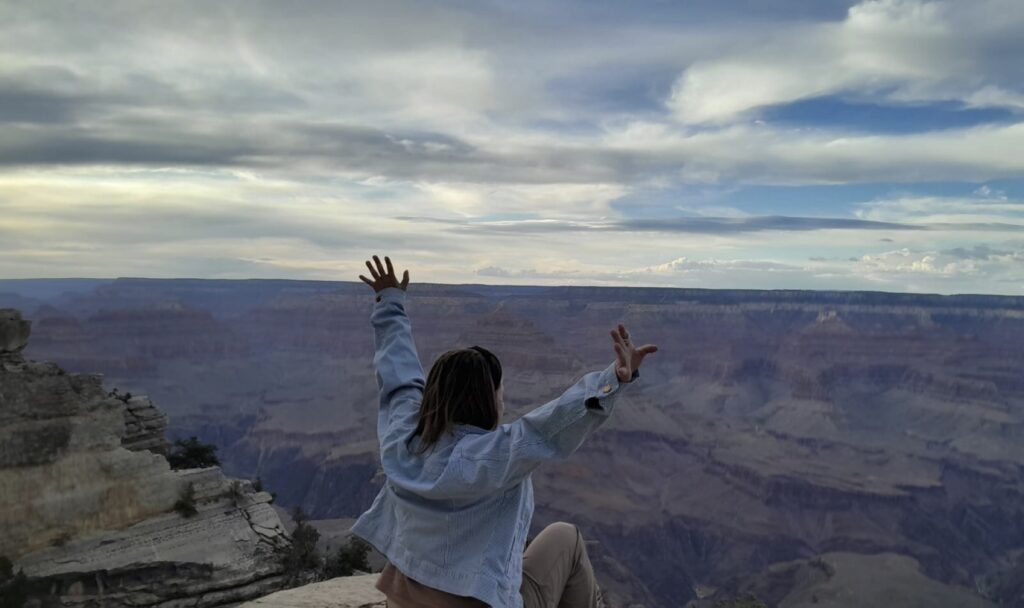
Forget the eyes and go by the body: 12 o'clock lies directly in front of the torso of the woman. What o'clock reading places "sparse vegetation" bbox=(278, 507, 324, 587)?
The sparse vegetation is roughly at 10 o'clock from the woman.

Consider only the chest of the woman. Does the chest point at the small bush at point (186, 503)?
no

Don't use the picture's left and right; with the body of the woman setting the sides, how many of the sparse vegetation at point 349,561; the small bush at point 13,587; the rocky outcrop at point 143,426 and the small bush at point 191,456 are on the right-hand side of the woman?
0

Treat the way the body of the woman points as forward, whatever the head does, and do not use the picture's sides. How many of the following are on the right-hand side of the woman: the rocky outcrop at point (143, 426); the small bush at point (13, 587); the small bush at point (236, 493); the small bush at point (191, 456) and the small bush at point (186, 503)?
0

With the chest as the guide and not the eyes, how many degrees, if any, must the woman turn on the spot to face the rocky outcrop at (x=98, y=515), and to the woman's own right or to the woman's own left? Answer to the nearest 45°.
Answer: approximately 90° to the woman's own left

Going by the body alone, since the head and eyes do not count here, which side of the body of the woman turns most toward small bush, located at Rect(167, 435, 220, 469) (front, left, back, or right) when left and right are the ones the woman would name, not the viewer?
left

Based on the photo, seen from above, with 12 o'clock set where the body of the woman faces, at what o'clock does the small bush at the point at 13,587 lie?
The small bush is roughly at 9 o'clock from the woman.

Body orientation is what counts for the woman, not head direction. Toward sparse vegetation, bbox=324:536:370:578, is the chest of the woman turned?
no

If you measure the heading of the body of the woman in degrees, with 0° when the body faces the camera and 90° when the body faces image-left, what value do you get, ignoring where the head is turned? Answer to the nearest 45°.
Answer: approximately 225°
